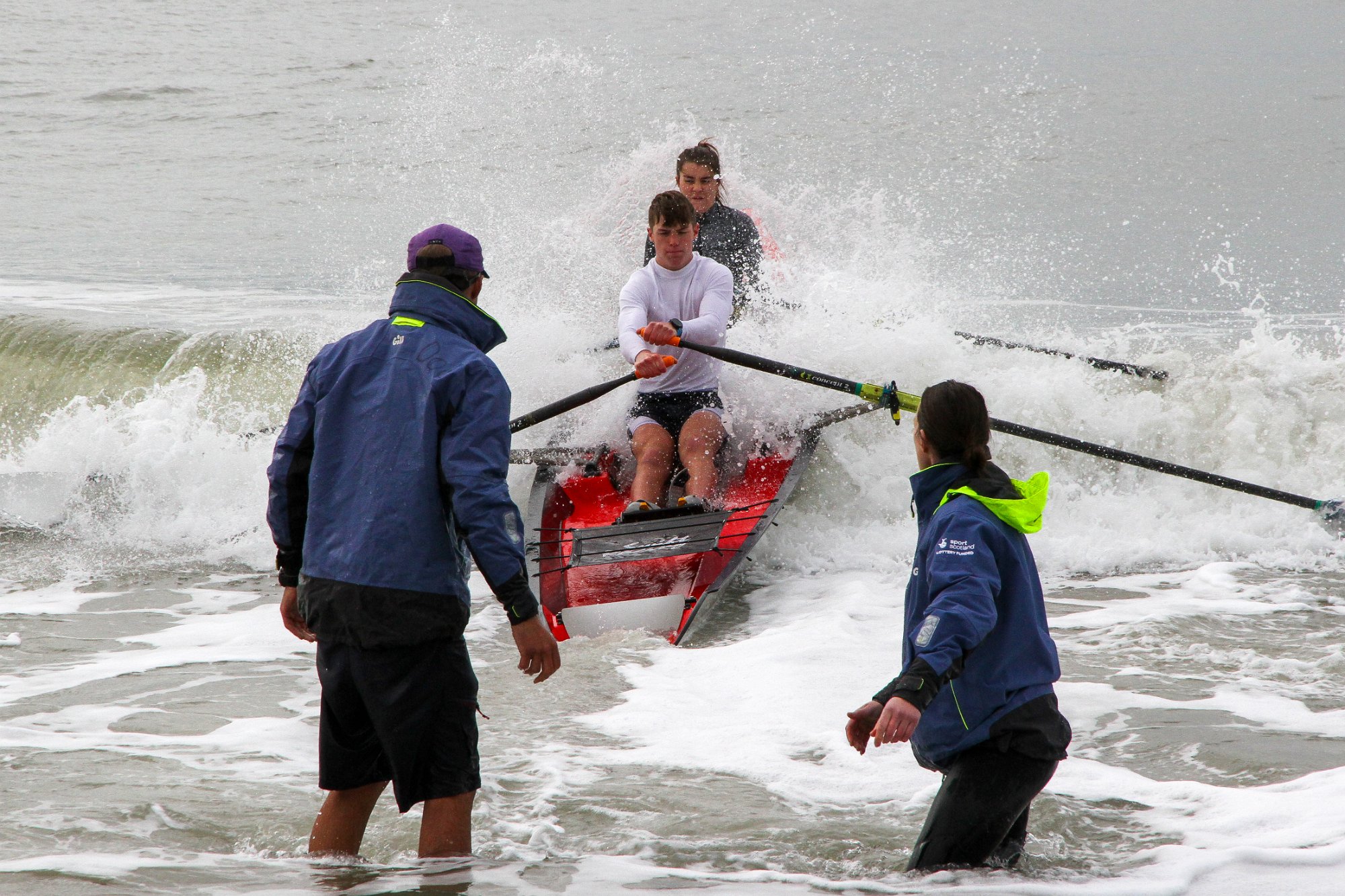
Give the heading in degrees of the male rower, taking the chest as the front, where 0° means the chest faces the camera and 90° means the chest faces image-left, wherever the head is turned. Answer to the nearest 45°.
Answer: approximately 0°

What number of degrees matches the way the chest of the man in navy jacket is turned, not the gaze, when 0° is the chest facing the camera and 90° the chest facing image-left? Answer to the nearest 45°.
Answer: approximately 225°

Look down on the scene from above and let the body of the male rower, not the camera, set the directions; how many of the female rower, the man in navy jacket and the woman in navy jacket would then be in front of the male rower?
2

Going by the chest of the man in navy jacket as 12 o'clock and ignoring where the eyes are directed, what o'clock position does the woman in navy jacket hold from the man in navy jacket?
The woman in navy jacket is roughly at 2 o'clock from the man in navy jacket.

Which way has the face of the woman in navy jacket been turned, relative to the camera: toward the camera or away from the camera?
away from the camera

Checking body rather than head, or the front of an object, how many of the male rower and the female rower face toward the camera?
2

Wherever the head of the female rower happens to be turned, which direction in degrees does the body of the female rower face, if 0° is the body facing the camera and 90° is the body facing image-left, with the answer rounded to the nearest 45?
approximately 0°

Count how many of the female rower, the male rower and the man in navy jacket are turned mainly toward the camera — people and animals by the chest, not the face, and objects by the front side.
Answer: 2
